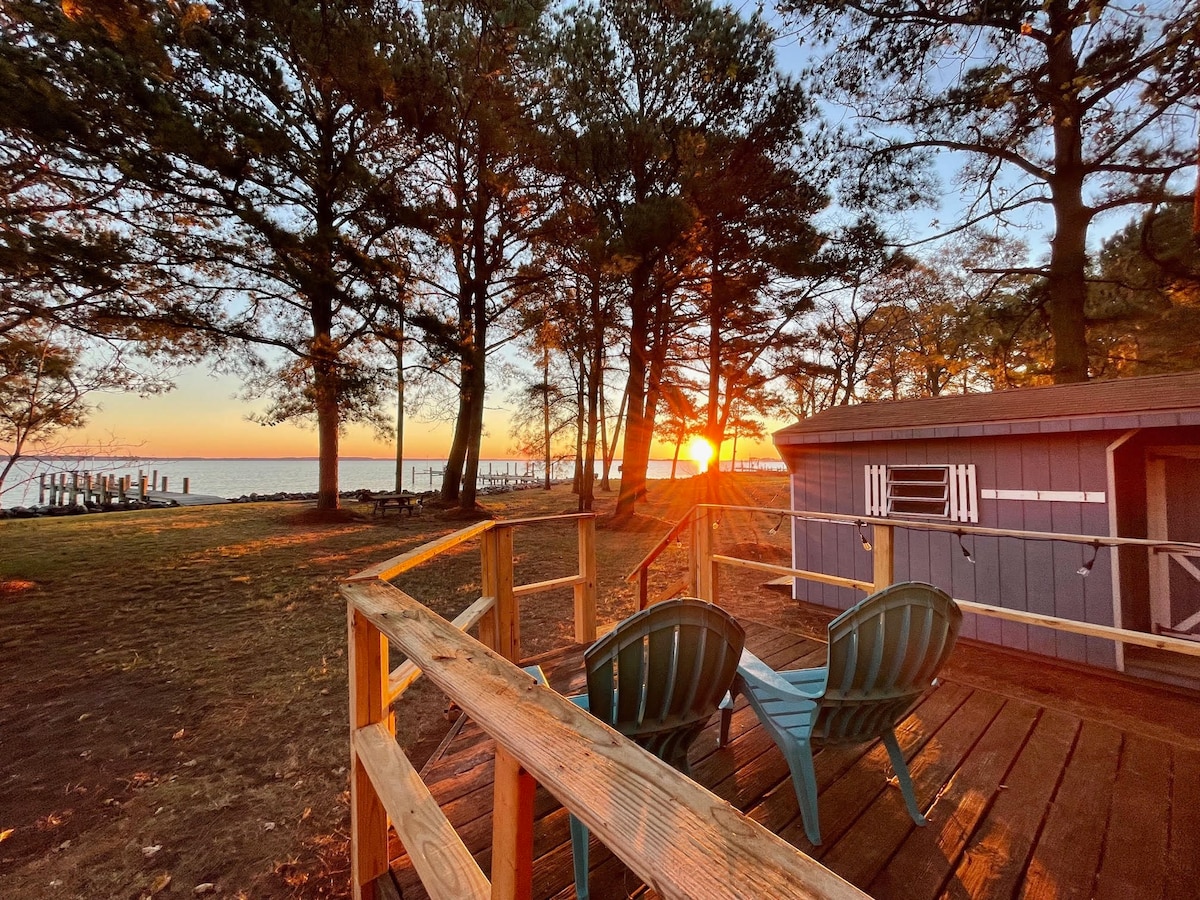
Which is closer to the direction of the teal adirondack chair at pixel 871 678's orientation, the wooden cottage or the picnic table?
the picnic table

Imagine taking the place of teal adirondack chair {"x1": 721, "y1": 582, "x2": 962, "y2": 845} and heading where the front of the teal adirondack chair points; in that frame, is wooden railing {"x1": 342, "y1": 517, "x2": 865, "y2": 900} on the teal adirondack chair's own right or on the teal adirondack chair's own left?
on the teal adirondack chair's own left

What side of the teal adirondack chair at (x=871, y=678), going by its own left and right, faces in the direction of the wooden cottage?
right

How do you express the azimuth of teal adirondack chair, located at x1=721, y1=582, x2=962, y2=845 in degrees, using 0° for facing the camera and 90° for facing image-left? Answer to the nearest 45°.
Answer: approximately 135°

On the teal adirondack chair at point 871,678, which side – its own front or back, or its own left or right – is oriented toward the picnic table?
front
